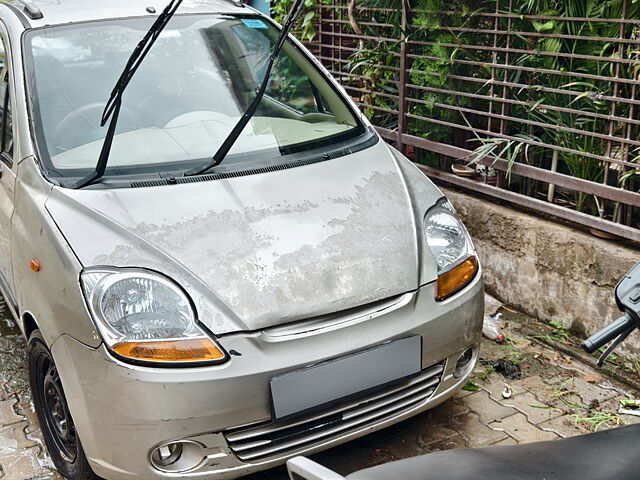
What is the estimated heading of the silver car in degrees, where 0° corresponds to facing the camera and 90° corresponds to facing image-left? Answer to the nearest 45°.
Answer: approximately 315°
